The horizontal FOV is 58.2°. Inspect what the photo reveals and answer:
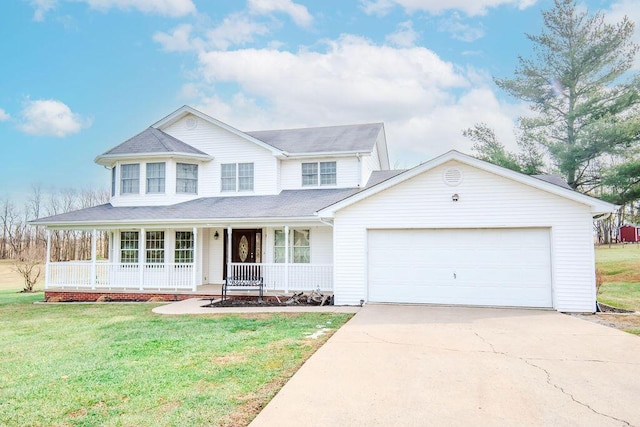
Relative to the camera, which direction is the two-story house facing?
toward the camera

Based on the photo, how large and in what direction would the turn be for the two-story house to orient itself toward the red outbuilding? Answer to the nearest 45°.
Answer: approximately 135° to its left

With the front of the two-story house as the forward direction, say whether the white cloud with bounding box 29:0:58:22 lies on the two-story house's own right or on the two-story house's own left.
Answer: on the two-story house's own right

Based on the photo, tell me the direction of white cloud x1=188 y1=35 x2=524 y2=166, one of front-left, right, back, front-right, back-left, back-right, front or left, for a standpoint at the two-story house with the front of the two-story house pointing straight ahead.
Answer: back
